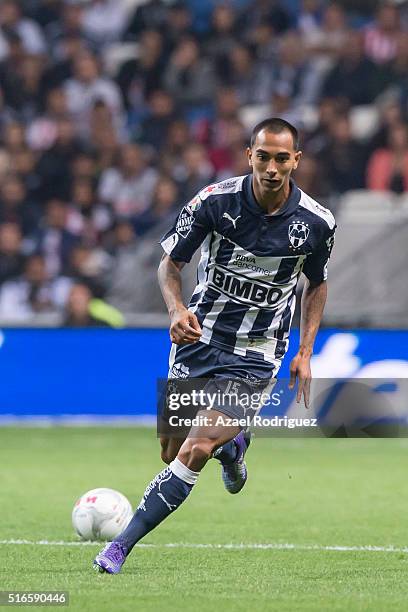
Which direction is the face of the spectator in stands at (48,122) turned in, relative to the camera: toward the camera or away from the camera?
toward the camera

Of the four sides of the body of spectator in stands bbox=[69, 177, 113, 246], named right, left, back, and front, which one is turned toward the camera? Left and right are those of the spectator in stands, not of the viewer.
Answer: front

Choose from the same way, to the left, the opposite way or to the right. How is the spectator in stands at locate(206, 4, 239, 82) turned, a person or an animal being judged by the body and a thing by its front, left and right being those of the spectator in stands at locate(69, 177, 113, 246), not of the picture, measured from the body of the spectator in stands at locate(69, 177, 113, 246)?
the same way

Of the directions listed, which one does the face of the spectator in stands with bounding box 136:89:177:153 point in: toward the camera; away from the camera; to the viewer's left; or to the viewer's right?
toward the camera

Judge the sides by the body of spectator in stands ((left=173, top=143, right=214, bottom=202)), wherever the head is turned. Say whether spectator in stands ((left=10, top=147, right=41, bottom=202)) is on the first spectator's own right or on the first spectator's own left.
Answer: on the first spectator's own right

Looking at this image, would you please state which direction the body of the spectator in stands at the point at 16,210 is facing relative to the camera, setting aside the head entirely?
toward the camera

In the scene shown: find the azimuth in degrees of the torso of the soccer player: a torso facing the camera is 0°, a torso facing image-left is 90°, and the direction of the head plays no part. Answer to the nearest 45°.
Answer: approximately 0°

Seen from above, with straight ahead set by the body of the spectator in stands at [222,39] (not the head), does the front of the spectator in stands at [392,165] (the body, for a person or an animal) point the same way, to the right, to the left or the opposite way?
the same way

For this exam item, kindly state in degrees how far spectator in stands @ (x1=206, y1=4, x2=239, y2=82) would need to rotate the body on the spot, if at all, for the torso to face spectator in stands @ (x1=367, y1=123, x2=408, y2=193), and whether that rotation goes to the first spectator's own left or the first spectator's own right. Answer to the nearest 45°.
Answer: approximately 45° to the first spectator's own left

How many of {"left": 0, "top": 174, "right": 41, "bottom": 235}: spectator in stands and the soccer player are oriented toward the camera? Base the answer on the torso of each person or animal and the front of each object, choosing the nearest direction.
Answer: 2

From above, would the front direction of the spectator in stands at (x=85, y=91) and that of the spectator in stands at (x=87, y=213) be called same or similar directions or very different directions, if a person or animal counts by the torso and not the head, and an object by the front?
same or similar directions

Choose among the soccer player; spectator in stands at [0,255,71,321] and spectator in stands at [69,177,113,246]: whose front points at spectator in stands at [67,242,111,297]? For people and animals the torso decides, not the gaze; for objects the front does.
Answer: spectator in stands at [69,177,113,246]

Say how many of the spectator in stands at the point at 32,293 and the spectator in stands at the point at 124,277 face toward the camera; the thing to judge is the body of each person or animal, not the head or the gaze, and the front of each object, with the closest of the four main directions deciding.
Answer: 2

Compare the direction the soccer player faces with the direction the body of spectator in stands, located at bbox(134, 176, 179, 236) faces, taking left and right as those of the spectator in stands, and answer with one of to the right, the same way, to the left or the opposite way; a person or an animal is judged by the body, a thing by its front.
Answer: the same way

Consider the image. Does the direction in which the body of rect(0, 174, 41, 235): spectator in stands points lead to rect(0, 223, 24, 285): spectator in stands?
yes

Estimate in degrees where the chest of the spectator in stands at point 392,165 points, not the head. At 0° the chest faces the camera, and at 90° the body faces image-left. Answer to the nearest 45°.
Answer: approximately 0°

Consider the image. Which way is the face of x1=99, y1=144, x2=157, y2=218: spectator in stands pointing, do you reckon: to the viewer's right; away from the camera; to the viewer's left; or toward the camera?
toward the camera

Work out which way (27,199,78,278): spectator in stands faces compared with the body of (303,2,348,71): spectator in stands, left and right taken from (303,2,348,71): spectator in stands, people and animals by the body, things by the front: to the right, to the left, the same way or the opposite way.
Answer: the same way

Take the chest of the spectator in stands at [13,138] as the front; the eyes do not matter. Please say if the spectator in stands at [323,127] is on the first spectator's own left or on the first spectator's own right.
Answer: on the first spectator's own left

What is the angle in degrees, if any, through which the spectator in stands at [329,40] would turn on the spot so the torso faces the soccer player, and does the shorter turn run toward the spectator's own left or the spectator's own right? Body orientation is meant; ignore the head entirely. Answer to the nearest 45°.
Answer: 0° — they already face them

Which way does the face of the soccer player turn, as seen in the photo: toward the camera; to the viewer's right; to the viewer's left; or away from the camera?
toward the camera
